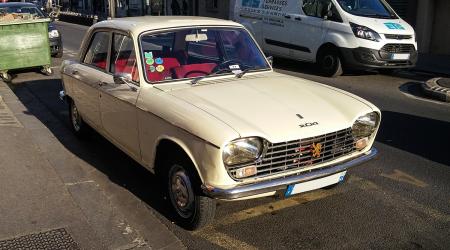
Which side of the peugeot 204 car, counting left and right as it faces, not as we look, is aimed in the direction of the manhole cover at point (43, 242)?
right

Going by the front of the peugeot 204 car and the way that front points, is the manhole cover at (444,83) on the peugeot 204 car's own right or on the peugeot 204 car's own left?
on the peugeot 204 car's own left

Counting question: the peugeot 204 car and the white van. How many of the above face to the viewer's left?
0

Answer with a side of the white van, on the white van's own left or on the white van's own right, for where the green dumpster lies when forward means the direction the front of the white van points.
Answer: on the white van's own right

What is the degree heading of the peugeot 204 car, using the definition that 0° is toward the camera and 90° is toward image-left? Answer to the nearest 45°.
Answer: approximately 315°

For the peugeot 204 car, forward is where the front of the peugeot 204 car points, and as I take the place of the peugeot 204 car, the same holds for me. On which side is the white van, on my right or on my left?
on my left

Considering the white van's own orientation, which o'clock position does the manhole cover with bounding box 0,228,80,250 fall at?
The manhole cover is roughly at 2 o'clock from the white van.

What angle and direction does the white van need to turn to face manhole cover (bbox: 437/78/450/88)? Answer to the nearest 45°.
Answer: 0° — it already faces it

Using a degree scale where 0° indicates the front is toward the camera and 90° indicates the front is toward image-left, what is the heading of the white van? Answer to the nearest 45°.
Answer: approximately 315°
